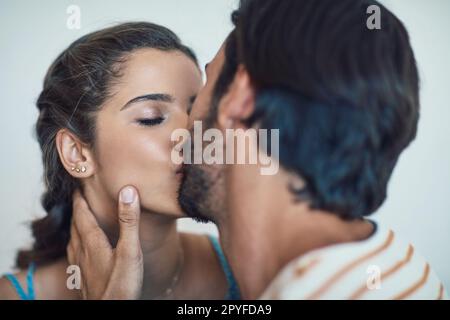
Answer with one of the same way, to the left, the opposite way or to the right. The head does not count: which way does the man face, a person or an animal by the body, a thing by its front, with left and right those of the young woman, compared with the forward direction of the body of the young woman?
the opposite way

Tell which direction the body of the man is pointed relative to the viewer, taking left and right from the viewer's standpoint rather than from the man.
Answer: facing away from the viewer and to the left of the viewer

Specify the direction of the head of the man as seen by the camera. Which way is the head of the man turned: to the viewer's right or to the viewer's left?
to the viewer's left

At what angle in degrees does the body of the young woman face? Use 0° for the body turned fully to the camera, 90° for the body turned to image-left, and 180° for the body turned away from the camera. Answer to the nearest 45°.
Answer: approximately 315°
